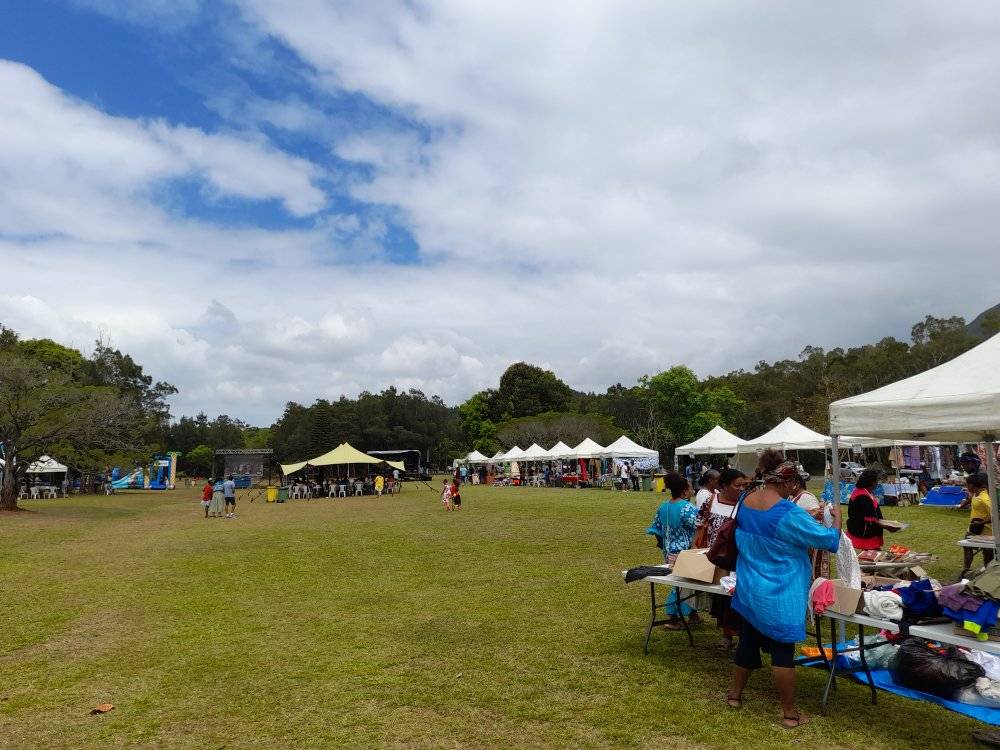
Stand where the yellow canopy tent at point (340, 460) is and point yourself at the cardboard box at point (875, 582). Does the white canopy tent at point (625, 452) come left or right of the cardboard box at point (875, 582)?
left

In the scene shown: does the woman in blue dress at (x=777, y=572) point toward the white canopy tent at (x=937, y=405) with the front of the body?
yes

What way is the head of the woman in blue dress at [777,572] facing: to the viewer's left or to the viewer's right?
to the viewer's right

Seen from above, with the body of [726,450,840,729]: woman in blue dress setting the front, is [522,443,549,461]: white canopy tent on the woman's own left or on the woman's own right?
on the woman's own left

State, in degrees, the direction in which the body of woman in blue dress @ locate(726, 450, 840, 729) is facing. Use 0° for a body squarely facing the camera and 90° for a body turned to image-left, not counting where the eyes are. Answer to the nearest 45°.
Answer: approximately 225°

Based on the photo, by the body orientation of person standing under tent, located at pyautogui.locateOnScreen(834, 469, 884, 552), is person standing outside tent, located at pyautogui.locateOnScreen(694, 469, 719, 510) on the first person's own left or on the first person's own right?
on the first person's own right

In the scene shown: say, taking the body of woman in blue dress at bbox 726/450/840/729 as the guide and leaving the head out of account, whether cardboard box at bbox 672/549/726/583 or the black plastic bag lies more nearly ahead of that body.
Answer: the black plastic bag

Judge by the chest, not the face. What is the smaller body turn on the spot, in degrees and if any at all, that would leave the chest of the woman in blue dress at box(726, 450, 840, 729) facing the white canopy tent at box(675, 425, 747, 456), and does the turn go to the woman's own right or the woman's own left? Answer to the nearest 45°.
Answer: approximately 45° to the woman's own left

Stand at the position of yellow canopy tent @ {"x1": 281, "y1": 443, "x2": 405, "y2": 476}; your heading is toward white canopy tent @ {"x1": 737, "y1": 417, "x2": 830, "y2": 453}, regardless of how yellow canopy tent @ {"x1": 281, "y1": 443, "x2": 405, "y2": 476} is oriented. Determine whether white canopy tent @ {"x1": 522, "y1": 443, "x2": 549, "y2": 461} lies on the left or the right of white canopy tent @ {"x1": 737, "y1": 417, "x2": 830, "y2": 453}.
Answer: left

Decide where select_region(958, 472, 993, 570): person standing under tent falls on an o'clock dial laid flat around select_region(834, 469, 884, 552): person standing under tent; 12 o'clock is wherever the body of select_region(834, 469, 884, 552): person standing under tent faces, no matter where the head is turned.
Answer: select_region(958, 472, 993, 570): person standing under tent is roughly at 10 o'clock from select_region(834, 469, 884, 552): person standing under tent.
